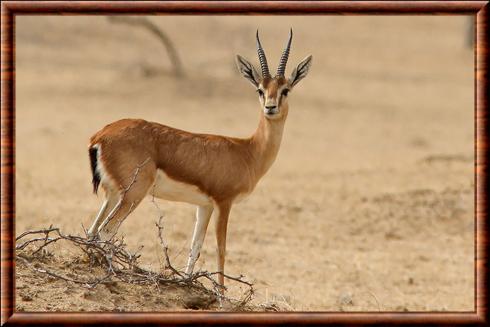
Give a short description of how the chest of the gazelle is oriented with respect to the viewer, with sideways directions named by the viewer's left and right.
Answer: facing to the right of the viewer

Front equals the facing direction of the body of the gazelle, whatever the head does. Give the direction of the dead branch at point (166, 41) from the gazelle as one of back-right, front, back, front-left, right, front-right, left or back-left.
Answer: left
